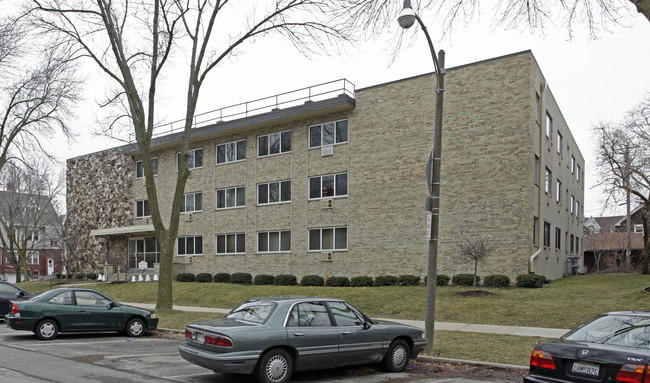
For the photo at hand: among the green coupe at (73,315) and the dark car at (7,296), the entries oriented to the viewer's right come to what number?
2

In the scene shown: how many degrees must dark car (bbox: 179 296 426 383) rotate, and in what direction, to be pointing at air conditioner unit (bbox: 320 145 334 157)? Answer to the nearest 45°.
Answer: approximately 45° to its left

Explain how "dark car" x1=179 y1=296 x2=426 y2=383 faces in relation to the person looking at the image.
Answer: facing away from the viewer and to the right of the viewer

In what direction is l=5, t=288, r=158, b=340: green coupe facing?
to the viewer's right

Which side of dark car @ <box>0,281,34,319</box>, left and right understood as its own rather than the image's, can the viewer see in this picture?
right
